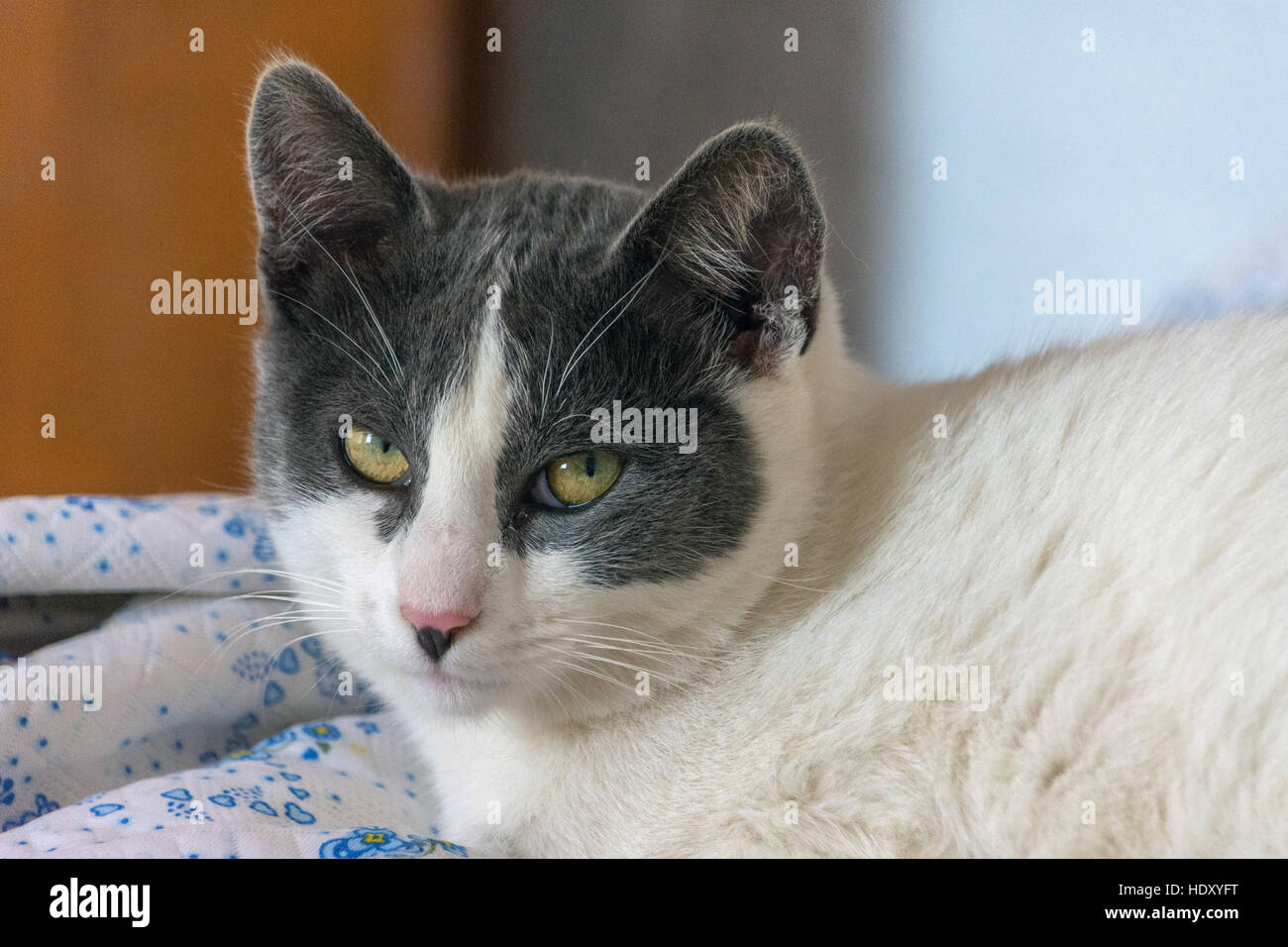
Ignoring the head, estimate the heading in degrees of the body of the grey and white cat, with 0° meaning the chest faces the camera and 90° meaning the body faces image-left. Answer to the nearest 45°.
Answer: approximately 45°
